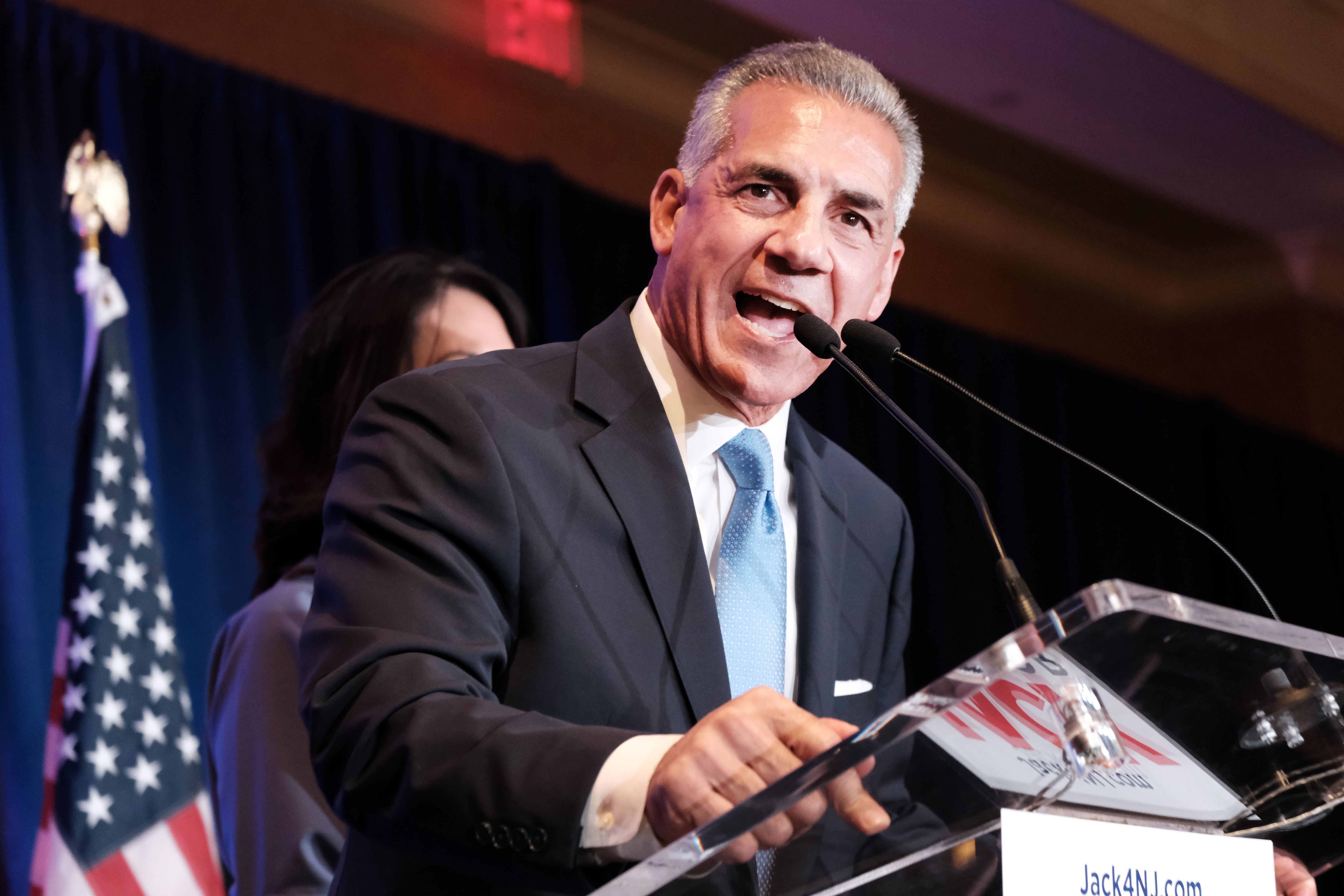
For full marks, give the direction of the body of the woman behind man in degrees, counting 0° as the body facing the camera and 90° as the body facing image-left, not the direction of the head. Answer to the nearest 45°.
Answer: approximately 315°

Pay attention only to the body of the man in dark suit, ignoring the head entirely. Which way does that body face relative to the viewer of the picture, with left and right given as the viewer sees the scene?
facing the viewer and to the right of the viewer

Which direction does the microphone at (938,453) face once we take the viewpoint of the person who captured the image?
facing to the left of the viewer

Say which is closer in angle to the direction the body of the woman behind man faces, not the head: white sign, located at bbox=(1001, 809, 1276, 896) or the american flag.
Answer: the white sign

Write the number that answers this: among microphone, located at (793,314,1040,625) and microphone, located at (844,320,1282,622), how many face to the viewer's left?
2

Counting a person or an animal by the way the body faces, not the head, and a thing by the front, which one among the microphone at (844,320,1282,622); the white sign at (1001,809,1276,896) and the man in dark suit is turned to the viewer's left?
the microphone

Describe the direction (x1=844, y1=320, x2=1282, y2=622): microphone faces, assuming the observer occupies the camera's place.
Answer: facing to the left of the viewer
